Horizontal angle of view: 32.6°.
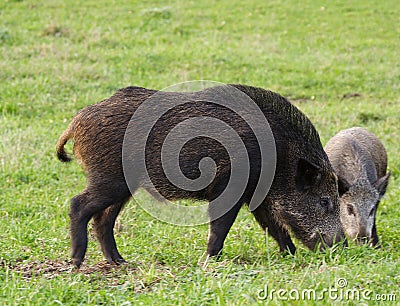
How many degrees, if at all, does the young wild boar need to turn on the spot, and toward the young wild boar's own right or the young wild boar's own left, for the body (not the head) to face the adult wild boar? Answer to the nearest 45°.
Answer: approximately 45° to the young wild boar's own right

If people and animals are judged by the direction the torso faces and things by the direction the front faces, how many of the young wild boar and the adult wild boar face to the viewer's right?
1

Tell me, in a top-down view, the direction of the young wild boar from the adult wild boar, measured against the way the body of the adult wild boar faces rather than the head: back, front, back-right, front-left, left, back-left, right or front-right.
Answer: front-left

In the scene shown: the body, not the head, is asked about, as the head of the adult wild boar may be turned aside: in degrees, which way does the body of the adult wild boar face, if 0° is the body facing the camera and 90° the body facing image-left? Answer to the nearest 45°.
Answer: approximately 270°

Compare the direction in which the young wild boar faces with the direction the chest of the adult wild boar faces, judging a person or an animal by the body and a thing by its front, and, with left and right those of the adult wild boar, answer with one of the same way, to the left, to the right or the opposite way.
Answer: to the right

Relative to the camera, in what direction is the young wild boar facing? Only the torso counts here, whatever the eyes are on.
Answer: toward the camera

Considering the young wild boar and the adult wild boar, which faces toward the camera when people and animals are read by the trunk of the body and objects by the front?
the young wild boar
